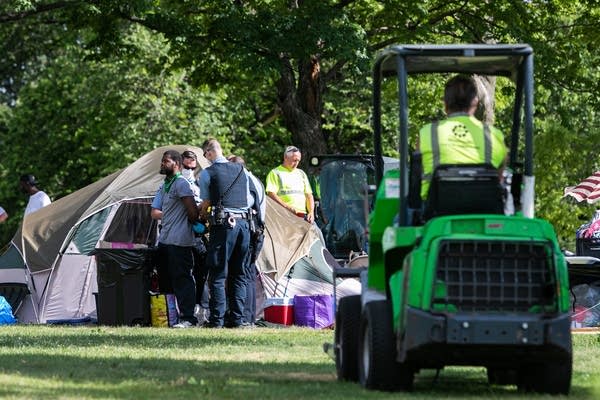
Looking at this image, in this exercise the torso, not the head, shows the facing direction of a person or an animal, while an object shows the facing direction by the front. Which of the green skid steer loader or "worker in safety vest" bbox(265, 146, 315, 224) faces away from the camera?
the green skid steer loader

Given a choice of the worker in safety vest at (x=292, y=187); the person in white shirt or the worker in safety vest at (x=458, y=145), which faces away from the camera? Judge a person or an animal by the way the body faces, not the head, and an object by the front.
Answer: the worker in safety vest at (x=458, y=145)

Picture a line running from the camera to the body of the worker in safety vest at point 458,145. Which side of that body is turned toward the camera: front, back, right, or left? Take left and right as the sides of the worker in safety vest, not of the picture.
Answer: back

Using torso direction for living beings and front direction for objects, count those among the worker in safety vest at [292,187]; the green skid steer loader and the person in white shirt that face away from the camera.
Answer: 1

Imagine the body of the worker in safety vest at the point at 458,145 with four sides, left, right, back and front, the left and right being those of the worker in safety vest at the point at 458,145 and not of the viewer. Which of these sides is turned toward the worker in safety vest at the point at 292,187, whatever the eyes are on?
front

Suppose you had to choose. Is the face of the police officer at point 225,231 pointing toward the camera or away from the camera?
away from the camera

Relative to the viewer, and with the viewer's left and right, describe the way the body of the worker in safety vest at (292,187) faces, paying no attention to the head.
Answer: facing the viewer and to the right of the viewer

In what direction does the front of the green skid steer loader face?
away from the camera

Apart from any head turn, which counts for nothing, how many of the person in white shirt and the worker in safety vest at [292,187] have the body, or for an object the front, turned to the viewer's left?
1

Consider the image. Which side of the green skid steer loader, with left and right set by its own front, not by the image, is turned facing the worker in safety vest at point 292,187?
front

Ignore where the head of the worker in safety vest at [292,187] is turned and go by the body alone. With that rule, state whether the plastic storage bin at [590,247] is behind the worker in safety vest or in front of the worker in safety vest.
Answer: in front

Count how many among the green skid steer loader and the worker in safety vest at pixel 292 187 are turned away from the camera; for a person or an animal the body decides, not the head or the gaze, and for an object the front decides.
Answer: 1
